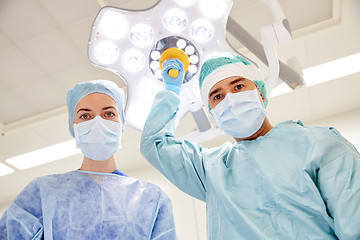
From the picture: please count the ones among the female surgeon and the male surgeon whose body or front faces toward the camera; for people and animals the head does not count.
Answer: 2

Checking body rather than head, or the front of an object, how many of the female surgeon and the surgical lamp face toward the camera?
2

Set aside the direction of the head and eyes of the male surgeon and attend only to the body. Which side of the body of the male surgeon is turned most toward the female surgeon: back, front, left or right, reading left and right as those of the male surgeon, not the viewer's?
right

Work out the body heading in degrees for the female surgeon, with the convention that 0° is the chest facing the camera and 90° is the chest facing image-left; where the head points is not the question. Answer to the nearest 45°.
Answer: approximately 0°

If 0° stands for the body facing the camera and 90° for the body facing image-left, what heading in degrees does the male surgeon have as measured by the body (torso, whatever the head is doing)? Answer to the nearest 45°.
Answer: approximately 0°

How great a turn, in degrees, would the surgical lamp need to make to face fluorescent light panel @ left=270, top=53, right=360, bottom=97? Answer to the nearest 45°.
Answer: approximately 135° to its left

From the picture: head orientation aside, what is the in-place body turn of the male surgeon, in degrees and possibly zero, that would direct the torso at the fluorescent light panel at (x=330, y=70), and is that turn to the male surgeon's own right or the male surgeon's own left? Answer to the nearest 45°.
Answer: approximately 135° to the male surgeon's own left
